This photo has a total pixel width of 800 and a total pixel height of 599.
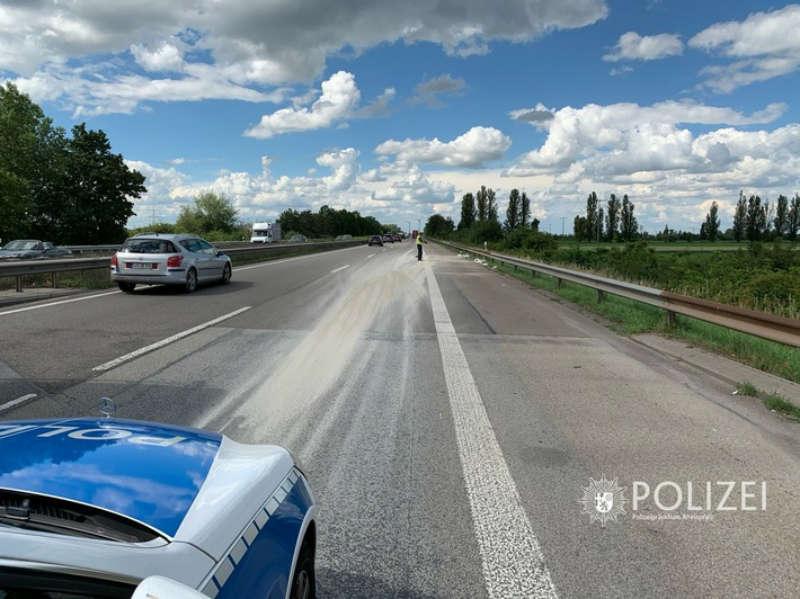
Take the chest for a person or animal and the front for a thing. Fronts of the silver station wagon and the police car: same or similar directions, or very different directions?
same or similar directions

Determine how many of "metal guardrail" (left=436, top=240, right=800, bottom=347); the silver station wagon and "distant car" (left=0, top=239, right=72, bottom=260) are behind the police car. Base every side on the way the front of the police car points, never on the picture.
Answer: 0

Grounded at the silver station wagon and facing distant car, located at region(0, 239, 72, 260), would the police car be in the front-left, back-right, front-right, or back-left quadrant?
back-left

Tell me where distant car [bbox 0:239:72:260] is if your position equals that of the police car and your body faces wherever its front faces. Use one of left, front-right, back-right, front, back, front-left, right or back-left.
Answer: front-left

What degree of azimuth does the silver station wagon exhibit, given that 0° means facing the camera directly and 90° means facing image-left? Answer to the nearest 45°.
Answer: approximately 225°

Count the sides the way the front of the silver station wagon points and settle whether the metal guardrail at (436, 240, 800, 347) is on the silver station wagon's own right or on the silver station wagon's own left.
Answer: on the silver station wagon's own right

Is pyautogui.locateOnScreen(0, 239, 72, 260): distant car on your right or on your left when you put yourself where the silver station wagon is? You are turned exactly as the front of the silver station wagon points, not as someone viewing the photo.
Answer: on your left

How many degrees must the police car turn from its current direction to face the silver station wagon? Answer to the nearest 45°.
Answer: approximately 45° to its left

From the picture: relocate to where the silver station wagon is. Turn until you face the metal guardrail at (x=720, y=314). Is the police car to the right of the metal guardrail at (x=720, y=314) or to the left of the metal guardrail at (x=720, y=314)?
right

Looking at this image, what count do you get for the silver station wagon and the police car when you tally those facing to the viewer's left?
0

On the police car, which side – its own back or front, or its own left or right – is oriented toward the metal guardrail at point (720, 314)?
front

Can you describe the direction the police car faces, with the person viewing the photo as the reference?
facing away from the viewer and to the right of the viewer

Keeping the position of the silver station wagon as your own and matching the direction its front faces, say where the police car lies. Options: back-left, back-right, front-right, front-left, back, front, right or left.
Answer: back-right
